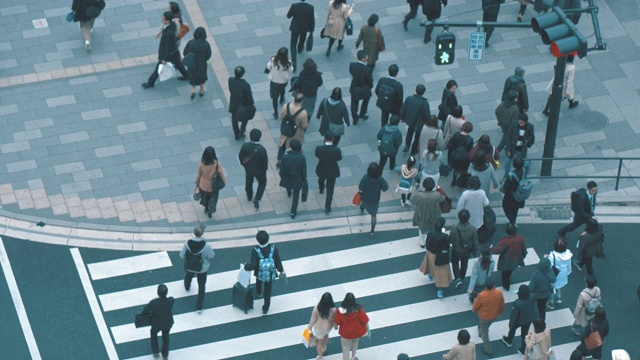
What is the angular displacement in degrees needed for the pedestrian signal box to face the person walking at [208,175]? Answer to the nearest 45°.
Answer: approximately 45° to its right

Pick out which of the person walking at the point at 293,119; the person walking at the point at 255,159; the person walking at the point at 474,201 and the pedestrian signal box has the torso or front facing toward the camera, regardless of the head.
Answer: the pedestrian signal box

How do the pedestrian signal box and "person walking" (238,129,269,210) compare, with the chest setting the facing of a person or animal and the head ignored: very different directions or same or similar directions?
very different directions

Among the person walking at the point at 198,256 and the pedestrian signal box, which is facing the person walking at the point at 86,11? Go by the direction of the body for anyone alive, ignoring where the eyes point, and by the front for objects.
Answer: the person walking at the point at 198,256

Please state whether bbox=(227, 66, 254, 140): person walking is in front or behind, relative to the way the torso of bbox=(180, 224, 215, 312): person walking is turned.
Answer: in front

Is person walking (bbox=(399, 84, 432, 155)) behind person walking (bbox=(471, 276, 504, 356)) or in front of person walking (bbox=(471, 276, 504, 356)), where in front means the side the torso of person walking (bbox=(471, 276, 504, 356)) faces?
in front

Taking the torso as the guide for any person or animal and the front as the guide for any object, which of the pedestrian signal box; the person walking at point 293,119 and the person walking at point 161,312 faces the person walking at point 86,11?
the person walking at point 161,312
